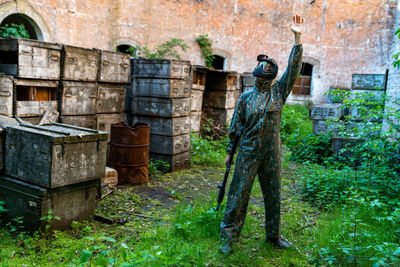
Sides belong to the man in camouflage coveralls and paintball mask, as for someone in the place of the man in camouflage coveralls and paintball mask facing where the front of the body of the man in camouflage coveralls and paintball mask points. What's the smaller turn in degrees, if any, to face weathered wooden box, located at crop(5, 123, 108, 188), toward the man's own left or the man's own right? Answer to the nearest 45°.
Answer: approximately 90° to the man's own right

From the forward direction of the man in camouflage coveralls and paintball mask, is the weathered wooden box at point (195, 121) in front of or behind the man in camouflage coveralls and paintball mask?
behind

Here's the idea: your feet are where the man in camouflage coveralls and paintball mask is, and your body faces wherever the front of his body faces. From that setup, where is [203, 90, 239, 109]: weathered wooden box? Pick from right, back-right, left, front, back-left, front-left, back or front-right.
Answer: back

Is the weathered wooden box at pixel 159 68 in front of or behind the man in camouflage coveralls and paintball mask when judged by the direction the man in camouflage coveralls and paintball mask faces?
behind

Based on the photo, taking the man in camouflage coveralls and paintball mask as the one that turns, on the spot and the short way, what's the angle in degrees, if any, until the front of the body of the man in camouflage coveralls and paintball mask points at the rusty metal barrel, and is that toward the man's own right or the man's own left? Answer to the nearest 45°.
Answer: approximately 135° to the man's own right

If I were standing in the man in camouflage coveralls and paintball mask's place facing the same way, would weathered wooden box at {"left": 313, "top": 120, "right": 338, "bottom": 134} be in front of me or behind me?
behind

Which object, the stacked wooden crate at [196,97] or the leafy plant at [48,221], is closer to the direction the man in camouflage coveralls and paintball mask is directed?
the leafy plant

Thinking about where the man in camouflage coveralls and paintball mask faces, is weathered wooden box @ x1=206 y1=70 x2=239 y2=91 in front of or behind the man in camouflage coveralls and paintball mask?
behind

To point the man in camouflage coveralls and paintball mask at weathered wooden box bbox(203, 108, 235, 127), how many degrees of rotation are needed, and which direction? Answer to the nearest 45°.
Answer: approximately 180°

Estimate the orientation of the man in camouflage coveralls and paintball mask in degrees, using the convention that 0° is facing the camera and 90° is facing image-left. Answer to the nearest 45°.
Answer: approximately 0°

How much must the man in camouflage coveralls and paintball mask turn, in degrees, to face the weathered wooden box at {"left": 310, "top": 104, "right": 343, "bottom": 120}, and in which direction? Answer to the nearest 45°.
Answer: approximately 180°

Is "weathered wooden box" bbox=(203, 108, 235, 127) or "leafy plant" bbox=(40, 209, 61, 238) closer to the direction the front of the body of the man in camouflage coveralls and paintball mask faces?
the leafy plant

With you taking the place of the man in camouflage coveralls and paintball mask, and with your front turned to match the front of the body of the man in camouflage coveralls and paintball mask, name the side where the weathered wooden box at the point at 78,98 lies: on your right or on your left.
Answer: on your right
